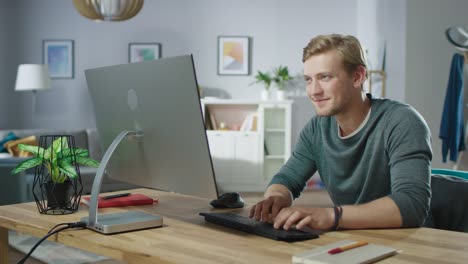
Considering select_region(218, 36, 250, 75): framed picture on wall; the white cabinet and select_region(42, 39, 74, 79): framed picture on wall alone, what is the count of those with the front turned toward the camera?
3

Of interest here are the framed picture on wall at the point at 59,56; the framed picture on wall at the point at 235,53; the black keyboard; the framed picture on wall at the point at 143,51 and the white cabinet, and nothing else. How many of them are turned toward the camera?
4

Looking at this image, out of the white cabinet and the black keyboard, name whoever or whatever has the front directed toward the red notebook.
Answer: the white cabinet

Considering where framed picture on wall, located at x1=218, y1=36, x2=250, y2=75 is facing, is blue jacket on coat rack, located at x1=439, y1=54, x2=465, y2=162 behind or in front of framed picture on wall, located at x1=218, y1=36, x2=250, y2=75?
in front

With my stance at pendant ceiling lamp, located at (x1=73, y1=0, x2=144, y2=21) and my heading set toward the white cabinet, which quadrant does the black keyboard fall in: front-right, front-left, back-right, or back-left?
back-right

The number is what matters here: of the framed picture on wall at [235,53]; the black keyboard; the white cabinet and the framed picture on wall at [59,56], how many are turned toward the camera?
3

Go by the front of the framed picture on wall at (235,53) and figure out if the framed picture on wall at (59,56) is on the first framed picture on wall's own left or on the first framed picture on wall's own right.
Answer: on the first framed picture on wall's own right

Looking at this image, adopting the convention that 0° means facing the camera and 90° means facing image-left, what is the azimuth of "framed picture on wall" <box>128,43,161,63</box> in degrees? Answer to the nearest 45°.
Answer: approximately 0°

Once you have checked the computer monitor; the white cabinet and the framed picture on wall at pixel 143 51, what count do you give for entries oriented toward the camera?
2

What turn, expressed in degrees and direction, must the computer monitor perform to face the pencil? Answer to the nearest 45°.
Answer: approximately 90° to its right

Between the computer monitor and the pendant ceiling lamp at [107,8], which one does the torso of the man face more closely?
the computer monitor

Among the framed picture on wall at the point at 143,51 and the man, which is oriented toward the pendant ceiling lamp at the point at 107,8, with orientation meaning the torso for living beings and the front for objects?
the framed picture on wall

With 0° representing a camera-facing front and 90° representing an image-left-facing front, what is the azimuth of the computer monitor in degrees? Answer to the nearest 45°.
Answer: approximately 225°

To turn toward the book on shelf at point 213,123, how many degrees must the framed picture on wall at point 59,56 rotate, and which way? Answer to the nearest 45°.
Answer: approximately 45° to its left

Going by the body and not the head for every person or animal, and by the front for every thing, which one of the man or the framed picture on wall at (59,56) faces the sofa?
the framed picture on wall

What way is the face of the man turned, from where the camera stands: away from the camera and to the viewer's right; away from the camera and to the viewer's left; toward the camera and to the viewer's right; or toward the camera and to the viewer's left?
toward the camera and to the viewer's left
